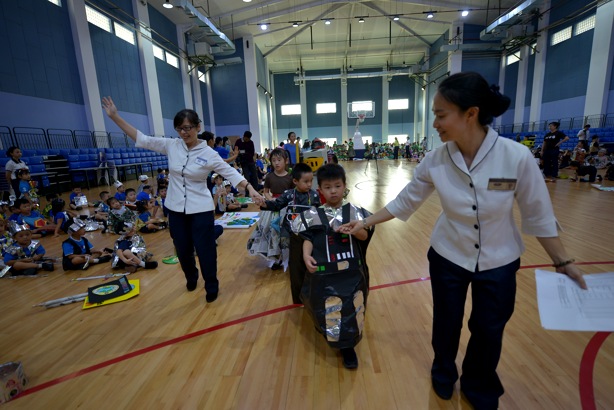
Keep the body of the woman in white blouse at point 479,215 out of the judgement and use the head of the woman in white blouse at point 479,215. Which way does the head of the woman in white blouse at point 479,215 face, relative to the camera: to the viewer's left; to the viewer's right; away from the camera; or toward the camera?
to the viewer's left

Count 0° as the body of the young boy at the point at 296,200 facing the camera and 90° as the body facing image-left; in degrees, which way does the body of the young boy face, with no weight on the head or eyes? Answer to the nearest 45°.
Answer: approximately 315°

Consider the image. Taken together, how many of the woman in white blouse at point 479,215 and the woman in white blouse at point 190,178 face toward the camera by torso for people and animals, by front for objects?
2

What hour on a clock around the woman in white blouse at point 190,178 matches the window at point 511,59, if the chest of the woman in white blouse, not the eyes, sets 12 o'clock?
The window is roughly at 8 o'clock from the woman in white blouse.

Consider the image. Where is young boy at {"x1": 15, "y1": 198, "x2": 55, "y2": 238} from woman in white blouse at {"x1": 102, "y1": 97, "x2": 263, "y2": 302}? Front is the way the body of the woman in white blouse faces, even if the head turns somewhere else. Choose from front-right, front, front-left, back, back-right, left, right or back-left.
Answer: back-right

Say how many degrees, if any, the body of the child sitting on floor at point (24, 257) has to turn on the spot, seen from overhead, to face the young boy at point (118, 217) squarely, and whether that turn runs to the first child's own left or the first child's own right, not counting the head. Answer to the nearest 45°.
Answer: approximately 90° to the first child's own left

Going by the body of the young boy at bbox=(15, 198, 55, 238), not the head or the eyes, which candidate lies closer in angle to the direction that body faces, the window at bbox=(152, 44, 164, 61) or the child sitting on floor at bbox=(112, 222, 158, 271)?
the child sitting on floor
